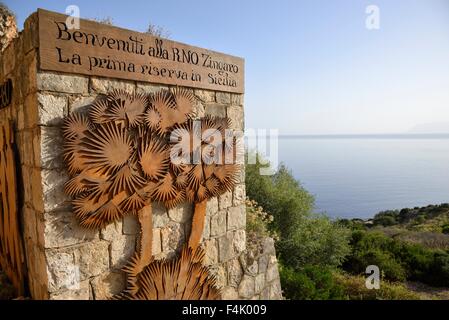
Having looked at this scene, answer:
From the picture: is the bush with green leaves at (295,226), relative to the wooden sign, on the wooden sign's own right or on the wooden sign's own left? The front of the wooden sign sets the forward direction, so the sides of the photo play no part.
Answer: on the wooden sign's own left

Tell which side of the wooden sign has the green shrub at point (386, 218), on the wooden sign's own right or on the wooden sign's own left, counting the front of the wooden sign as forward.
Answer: on the wooden sign's own left

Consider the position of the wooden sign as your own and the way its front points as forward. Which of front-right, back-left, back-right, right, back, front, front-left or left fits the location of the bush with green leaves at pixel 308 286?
left

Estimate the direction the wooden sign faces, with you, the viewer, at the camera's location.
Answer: facing the viewer and to the right of the viewer

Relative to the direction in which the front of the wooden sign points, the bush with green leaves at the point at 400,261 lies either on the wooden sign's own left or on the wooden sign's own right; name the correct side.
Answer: on the wooden sign's own left

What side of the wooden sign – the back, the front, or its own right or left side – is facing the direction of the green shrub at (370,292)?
left

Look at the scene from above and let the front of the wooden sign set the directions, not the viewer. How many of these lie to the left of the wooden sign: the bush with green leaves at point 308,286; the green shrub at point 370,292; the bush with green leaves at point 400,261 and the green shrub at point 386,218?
4
